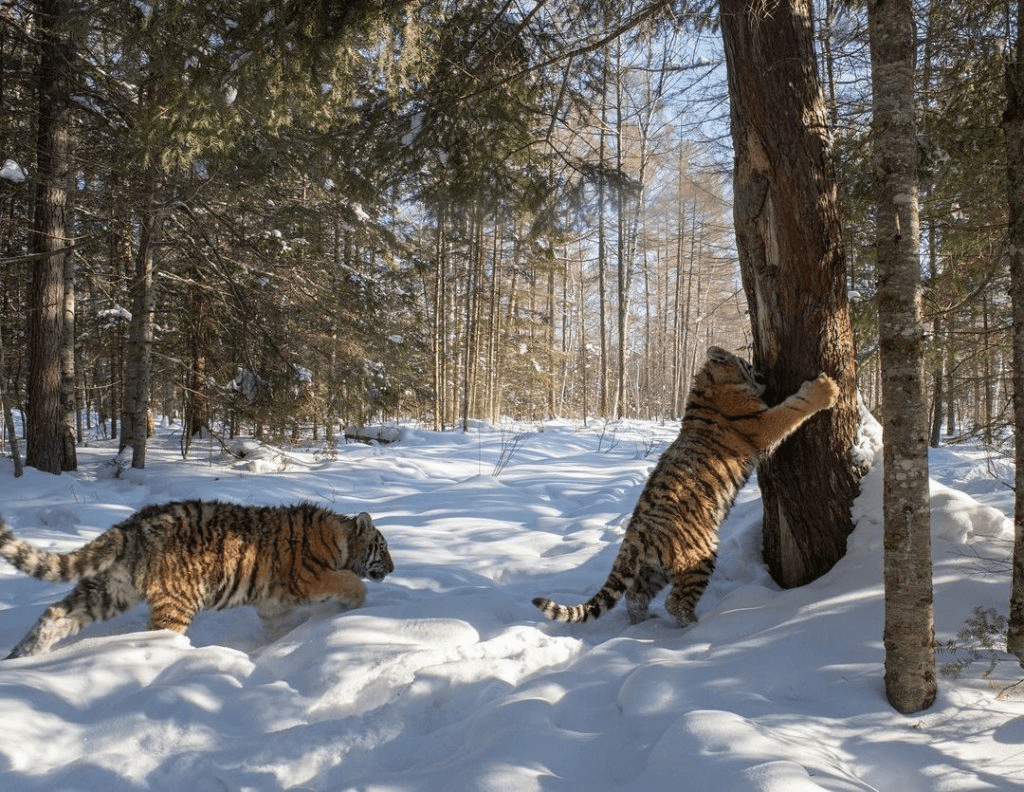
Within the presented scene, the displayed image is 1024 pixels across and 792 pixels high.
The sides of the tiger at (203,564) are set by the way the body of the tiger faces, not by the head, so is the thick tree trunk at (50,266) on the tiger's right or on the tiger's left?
on the tiger's left

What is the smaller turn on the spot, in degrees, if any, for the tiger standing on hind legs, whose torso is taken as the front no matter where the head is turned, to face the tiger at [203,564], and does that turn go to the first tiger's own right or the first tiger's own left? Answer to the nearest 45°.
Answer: approximately 135° to the first tiger's own left

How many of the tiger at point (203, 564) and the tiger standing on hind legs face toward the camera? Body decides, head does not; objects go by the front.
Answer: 0

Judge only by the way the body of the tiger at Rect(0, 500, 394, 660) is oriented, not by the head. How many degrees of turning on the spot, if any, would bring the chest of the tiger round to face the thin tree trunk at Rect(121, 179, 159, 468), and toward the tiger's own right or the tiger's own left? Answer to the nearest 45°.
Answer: approximately 90° to the tiger's own left

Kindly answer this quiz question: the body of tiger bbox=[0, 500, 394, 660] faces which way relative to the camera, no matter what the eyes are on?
to the viewer's right

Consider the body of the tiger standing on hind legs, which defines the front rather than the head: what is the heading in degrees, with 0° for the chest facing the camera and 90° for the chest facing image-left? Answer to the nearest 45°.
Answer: approximately 225°

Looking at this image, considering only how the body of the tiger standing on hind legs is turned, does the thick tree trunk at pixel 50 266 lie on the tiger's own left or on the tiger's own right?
on the tiger's own left

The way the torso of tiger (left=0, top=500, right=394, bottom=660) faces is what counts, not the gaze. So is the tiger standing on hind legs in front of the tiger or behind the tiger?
in front
